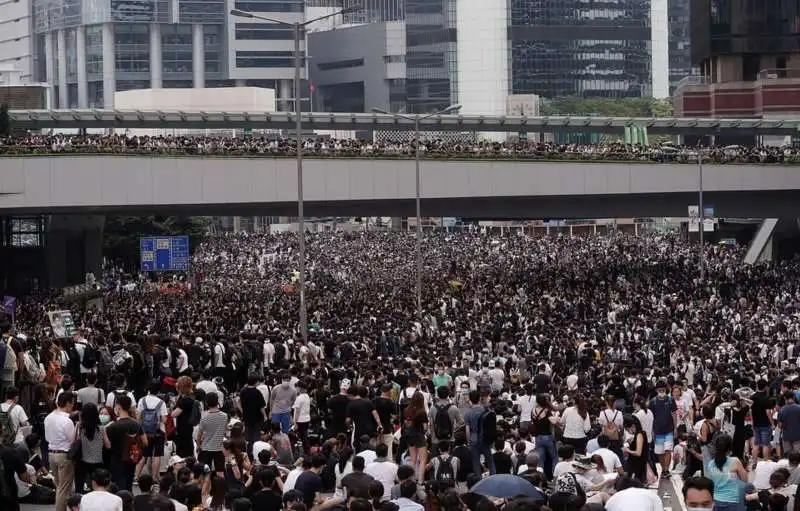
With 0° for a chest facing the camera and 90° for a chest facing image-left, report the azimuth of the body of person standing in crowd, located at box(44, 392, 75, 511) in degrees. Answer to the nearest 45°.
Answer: approximately 225°

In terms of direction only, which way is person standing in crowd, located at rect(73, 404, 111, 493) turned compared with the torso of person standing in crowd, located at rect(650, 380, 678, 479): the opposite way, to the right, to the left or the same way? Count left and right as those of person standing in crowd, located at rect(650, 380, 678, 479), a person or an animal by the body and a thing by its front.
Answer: the opposite way

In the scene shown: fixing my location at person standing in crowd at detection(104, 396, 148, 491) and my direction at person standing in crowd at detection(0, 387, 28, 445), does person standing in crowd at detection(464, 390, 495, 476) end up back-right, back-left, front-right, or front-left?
back-right

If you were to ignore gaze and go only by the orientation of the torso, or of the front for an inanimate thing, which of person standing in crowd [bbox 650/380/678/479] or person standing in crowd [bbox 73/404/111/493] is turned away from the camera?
person standing in crowd [bbox 73/404/111/493]

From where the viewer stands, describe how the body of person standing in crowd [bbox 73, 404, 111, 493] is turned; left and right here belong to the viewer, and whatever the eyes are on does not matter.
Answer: facing away from the viewer

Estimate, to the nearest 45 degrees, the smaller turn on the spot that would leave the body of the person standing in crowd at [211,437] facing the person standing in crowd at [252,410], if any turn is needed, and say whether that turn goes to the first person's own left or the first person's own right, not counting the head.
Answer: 0° — they already face them

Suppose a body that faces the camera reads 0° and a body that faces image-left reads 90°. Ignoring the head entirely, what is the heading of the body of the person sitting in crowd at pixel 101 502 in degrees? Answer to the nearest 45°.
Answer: approximately 180°

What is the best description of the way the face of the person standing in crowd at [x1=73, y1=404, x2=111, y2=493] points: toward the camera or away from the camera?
away from the camera

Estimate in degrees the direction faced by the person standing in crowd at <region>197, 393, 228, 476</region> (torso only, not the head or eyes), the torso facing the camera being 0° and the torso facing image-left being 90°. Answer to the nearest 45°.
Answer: approximately 180°

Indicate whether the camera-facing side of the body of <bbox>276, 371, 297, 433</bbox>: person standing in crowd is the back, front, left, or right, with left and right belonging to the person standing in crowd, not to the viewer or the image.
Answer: front
